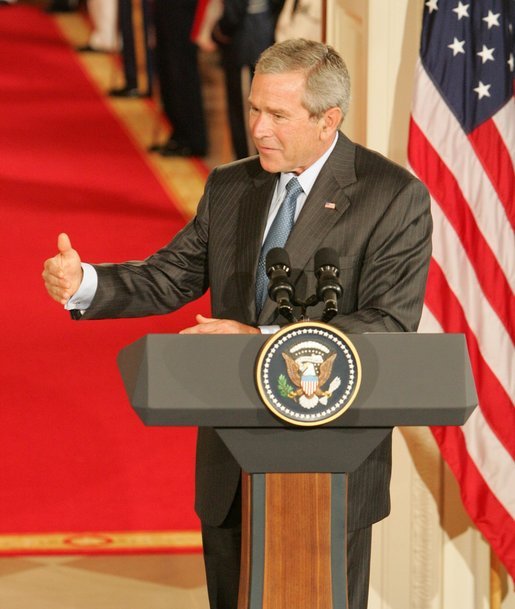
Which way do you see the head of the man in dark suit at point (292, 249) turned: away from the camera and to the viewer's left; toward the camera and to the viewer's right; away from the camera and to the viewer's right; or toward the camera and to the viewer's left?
toward the camera and to the viewer's left

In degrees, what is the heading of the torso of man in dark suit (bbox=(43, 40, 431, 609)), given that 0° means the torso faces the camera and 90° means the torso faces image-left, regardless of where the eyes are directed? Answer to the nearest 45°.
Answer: approximately 45°

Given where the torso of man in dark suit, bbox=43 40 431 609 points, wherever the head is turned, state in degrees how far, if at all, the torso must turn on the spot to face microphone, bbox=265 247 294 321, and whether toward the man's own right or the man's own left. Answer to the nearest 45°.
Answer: approximately 45° to the man's own left

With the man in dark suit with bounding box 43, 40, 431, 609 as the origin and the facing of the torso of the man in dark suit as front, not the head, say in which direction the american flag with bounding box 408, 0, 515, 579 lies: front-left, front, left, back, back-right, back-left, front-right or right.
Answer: back

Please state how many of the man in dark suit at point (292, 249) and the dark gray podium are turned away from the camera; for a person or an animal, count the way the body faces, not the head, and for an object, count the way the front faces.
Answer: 0
